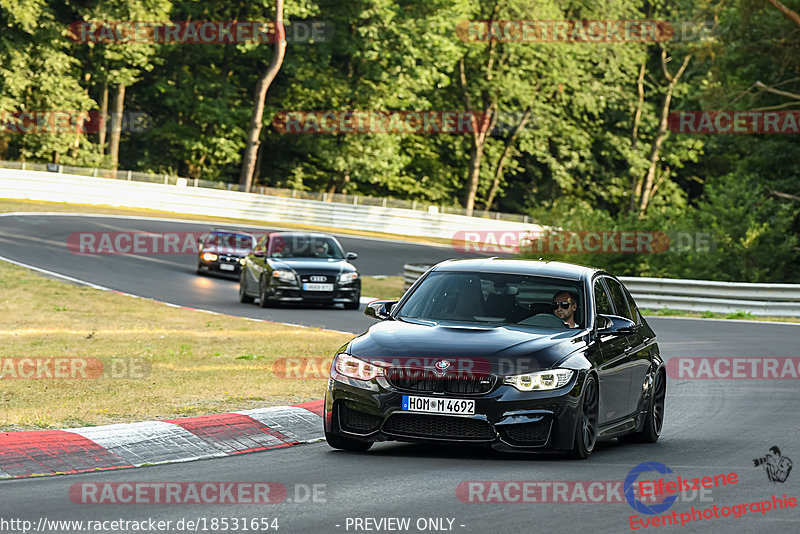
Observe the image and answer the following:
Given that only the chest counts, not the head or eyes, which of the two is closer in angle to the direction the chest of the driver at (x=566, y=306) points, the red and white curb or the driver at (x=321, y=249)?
the red and white curb

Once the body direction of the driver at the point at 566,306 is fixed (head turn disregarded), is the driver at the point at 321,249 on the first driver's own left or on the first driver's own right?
on the first driver's own right

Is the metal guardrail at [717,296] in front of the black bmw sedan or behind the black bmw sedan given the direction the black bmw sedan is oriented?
behind

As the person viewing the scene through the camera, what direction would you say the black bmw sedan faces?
facing the viewer and to the left of the viewer

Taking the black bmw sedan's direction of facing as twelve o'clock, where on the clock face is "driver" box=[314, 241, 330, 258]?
The driver is roughly at 4 o'clock from the black bmw sedan.

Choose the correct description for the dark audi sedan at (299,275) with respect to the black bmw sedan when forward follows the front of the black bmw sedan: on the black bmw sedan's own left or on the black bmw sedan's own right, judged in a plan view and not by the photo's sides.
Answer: on the black bmw sedan's own right

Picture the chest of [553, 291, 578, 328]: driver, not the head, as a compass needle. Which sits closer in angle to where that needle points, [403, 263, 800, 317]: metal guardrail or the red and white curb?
the red and white curb

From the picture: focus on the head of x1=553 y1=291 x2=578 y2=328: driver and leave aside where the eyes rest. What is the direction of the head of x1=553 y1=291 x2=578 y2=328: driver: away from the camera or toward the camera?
toward the camera

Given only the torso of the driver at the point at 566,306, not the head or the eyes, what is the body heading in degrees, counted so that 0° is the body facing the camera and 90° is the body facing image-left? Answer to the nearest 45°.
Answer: approximately 45°

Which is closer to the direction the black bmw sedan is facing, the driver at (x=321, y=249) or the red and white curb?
the red and white curb
